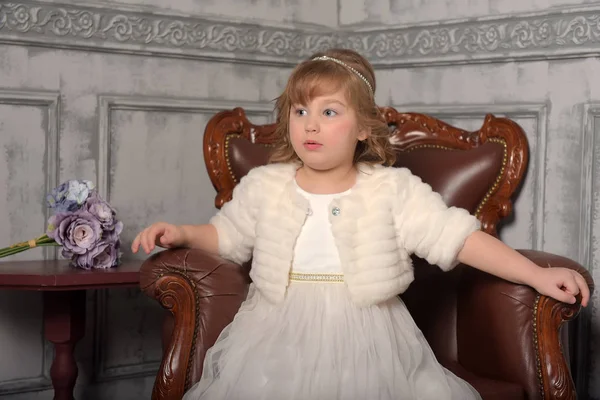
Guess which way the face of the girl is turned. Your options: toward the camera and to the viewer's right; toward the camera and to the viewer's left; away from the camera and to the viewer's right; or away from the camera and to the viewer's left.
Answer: toward the camera and to the viewer's left

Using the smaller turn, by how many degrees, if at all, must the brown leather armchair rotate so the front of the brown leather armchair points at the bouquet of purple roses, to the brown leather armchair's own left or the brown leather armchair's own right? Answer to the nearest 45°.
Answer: approximately 90° to the brown leather armchair's own right

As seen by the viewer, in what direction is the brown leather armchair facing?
toward the camera

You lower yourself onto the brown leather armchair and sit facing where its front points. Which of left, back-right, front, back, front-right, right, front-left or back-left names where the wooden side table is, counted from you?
right
